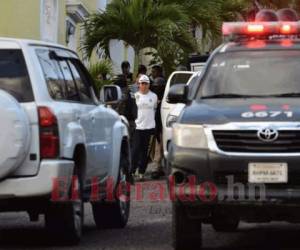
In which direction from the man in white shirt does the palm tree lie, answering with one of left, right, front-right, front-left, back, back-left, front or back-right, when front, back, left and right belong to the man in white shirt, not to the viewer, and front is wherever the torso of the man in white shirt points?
back

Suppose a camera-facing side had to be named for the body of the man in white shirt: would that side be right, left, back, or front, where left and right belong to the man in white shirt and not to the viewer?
front

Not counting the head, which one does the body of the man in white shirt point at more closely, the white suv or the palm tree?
the white suv

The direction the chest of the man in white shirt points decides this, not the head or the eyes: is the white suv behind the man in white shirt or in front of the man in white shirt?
in front
